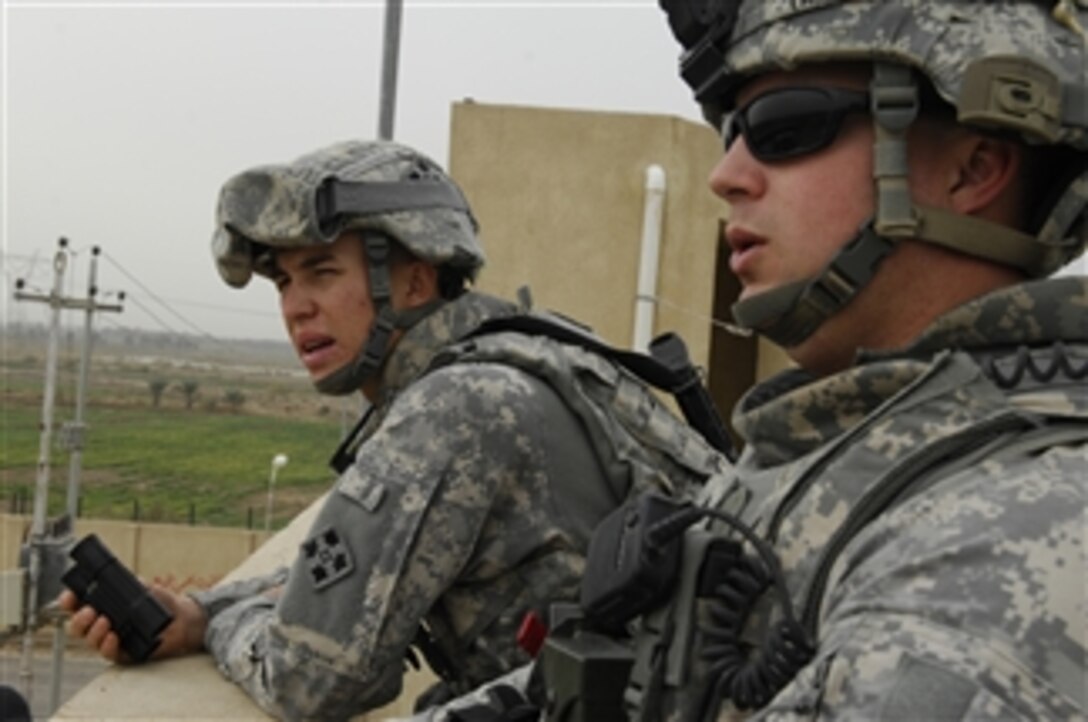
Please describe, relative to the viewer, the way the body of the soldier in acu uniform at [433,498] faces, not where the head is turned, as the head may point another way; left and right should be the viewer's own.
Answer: facing to the left of the viewer

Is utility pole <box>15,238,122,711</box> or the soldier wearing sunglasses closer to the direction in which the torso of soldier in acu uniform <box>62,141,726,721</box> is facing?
the utility pole

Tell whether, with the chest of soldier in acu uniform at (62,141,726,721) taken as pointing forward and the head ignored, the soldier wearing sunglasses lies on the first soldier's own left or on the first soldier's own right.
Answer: on the first soldier's own left

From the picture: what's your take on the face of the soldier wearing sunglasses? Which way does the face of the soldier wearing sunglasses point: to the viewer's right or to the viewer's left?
to the viewer's left

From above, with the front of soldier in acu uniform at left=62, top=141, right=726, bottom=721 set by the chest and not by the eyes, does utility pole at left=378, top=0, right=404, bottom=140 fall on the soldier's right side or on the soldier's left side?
on the soldier's right side

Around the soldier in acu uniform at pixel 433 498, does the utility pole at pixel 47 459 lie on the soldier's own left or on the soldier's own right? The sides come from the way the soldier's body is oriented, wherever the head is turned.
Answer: on the soldier's own right
